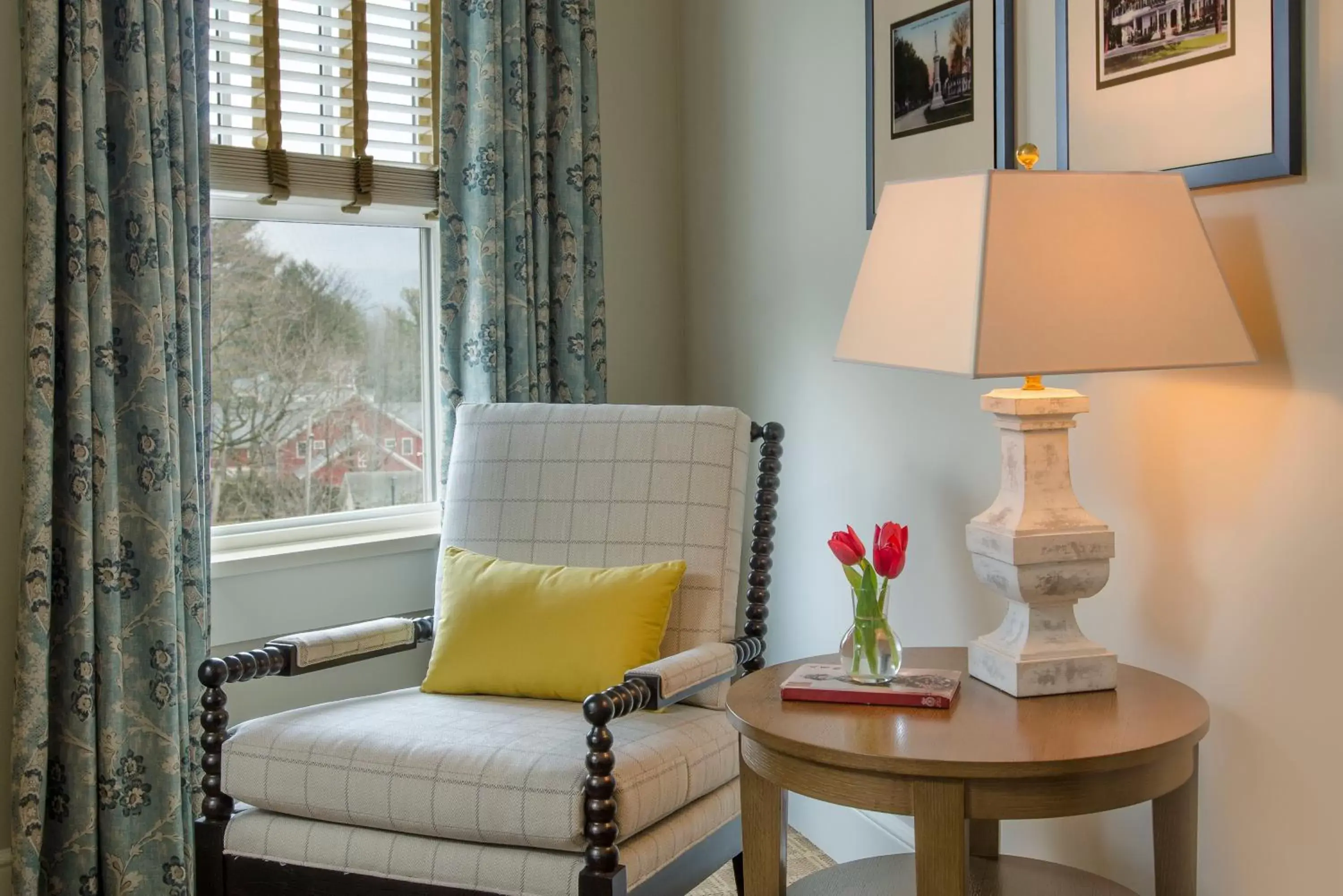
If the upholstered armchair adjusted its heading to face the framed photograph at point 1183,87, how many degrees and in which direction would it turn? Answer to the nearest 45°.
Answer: approximately 90° to its left

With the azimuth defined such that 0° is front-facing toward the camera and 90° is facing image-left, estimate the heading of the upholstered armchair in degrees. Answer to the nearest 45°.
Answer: approximately 45°

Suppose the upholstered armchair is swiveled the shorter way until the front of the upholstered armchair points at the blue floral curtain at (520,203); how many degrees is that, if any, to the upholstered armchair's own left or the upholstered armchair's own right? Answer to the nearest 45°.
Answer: approximately 135° to the upholstered armchair's own right

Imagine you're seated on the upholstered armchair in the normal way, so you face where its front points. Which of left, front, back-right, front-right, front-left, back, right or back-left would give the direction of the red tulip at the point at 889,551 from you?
left

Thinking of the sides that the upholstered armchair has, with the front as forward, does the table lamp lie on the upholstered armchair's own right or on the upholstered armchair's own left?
on the upholstered armchair's own left

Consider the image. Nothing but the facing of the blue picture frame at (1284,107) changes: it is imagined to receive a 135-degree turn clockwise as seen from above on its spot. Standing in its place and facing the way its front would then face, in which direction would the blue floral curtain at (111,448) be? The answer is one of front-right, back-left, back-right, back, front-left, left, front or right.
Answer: left
